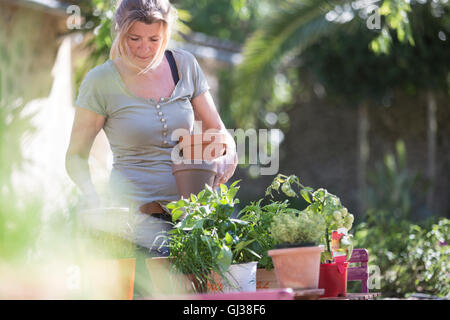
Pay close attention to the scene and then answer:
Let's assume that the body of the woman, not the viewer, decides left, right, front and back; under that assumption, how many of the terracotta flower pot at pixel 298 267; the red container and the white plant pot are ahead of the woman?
3

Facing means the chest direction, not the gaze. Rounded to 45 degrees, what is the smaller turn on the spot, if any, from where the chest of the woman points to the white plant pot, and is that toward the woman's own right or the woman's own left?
0° — they already face it

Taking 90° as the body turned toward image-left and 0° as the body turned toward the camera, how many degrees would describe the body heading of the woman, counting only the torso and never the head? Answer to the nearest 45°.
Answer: approximately 315°

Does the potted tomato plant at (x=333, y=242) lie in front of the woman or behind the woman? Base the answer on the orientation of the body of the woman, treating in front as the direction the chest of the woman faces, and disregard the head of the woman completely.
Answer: in front

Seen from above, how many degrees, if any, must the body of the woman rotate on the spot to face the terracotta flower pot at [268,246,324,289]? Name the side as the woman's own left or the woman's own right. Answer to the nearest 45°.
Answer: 0° — they already face it
